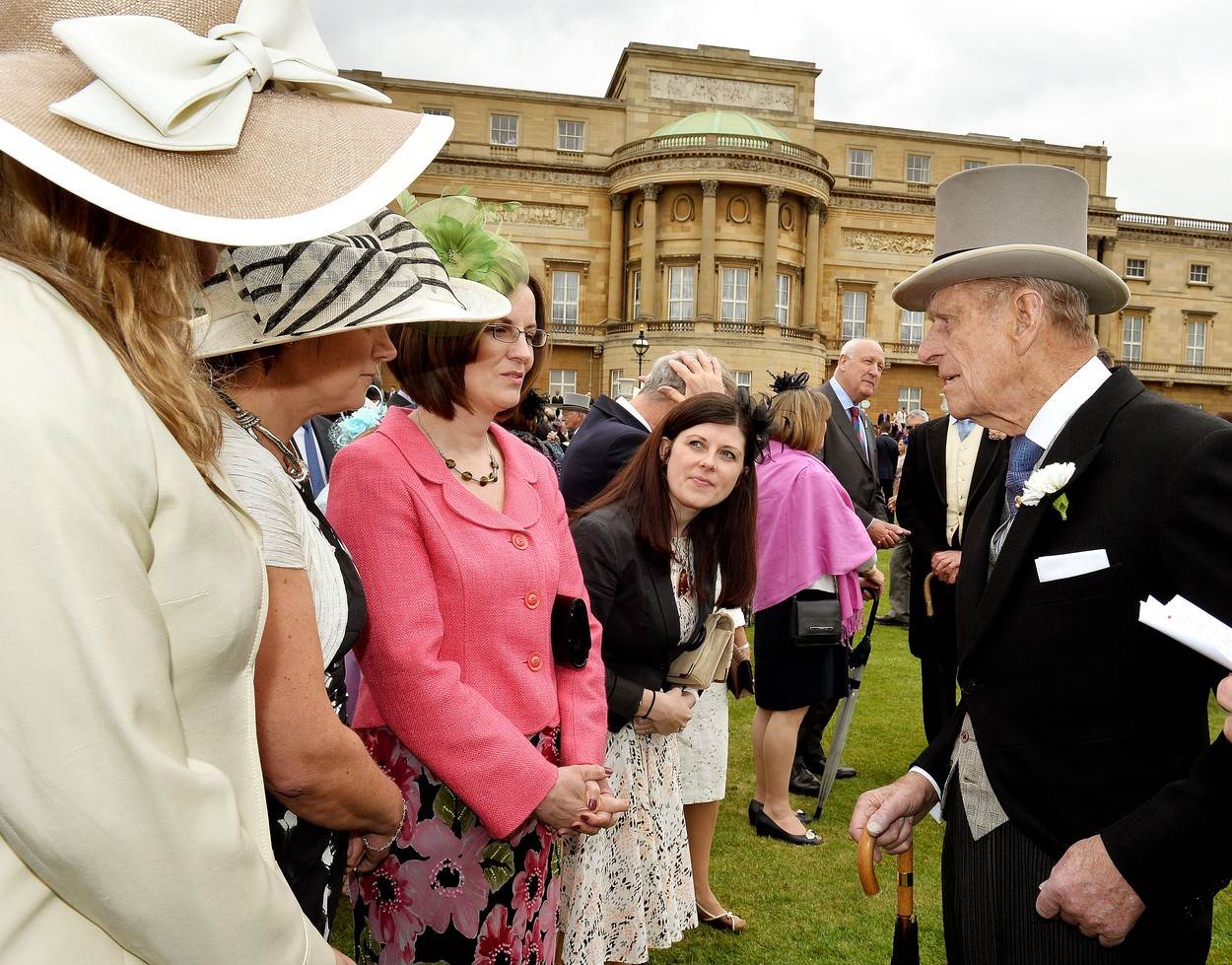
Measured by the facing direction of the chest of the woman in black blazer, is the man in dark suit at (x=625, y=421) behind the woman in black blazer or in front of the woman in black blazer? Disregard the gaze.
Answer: behind

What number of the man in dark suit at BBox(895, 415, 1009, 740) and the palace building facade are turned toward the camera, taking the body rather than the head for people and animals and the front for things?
2

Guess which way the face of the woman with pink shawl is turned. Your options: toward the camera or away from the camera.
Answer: away from the camera

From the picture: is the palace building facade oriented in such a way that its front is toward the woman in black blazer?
yes

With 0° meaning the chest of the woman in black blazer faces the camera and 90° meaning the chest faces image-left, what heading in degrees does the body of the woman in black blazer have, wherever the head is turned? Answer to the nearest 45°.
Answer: approximately 315°

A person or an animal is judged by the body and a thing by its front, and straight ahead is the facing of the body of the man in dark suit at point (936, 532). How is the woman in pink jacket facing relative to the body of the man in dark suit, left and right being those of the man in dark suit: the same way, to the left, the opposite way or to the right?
to the left

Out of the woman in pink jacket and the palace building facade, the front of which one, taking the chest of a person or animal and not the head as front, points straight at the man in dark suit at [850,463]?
the palace building facade

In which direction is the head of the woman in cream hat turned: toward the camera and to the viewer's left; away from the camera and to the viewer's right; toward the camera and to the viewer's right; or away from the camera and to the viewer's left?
away from the camera and to the viewer's right

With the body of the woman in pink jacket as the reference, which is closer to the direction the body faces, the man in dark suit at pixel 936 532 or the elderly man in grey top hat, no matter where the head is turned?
the elderly man in grey top hat

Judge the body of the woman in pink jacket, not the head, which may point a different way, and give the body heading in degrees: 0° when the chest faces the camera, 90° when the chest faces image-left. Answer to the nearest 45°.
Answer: approximately 315°

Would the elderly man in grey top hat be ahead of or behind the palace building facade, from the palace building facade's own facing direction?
ahead

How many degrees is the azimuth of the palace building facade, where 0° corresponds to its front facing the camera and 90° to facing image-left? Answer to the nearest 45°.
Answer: approximately 0°
